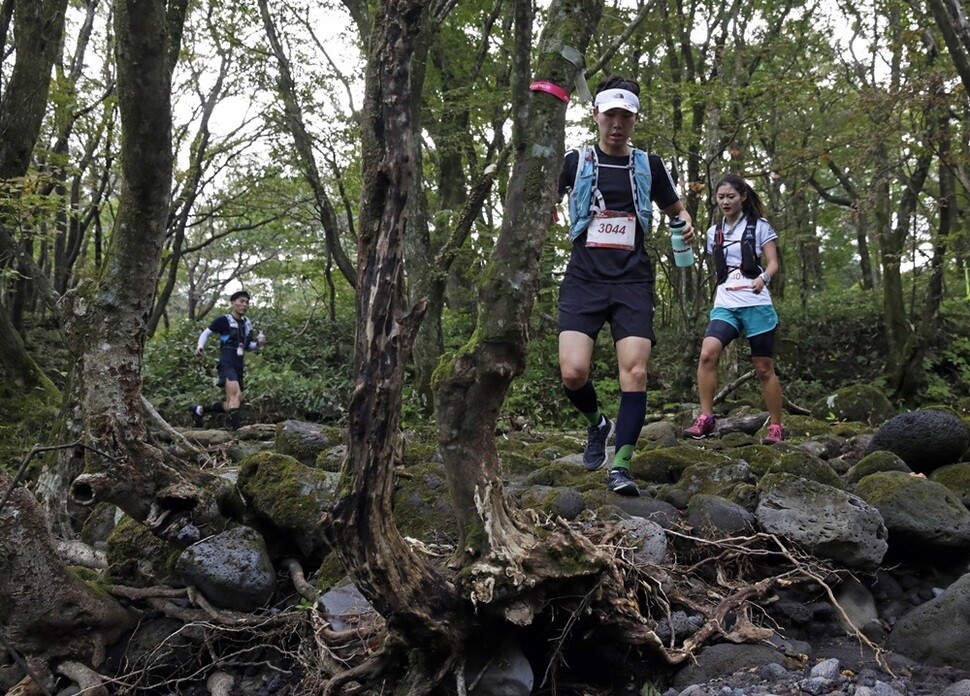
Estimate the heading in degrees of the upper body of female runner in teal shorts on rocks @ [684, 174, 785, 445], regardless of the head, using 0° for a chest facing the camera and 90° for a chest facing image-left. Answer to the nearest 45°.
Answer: approximately 45°

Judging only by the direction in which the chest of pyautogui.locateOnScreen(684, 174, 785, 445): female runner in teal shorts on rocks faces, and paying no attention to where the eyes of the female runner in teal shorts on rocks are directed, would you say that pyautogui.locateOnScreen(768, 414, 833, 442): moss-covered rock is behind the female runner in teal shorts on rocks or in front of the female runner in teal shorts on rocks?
behind

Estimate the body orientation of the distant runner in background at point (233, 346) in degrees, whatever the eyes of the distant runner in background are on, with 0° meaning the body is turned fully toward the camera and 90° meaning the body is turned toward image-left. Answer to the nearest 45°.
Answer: approximately 315°

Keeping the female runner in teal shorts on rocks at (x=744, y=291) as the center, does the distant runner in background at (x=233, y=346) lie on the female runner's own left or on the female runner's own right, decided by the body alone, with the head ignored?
on the female runner's own right

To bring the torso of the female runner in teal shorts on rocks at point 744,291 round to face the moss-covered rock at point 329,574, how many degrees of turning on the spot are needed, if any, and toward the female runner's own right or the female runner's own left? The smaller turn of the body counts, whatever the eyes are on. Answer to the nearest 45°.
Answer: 0° — they already face it

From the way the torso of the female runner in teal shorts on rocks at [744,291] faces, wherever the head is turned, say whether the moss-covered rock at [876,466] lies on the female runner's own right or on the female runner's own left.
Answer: on the female runner's own left

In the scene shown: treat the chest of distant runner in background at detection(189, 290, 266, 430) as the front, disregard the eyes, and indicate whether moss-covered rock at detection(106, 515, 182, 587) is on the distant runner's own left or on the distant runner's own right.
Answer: on the distant runner's own right
